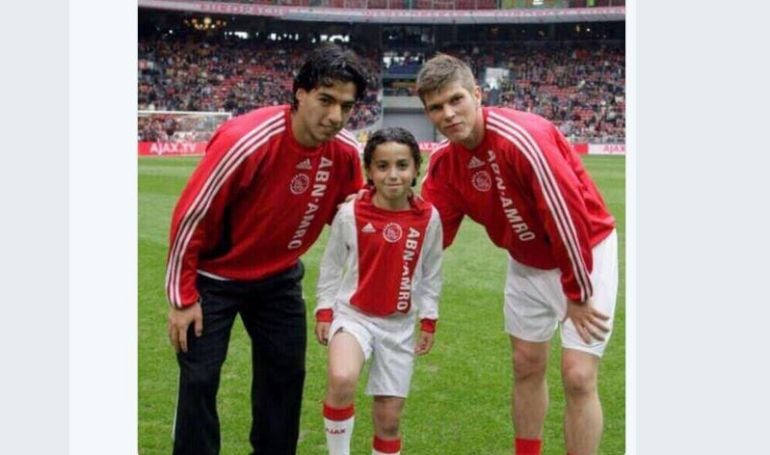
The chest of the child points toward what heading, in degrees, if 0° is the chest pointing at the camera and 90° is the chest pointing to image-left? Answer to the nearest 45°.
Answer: approximately 0°

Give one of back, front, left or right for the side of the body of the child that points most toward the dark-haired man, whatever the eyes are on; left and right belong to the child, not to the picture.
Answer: right
